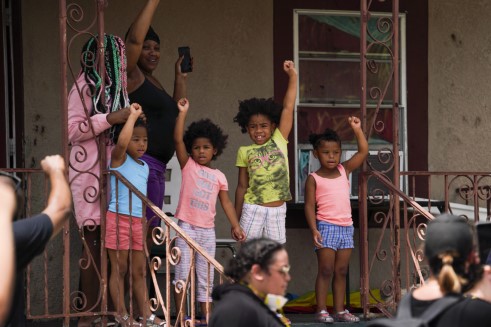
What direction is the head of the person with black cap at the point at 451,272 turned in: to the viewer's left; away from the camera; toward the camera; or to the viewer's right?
away from the camera

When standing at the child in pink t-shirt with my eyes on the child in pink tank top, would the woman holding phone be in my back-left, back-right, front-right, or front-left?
back-left

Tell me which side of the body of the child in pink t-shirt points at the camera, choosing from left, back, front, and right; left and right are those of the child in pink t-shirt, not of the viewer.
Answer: front

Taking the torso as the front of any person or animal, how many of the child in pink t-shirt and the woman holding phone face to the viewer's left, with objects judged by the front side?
0

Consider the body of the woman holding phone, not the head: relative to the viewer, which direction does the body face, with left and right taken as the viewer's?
facing the viewer and to the right of the viewer
